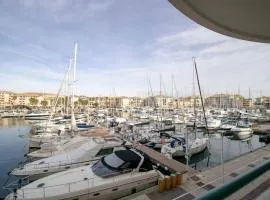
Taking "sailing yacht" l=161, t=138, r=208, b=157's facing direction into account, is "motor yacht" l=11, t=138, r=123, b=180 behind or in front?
behind

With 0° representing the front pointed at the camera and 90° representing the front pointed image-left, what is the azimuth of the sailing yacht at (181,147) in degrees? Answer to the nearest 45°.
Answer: approximately 225°

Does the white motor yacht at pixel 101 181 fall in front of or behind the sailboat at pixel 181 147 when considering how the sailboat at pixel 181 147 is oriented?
behind

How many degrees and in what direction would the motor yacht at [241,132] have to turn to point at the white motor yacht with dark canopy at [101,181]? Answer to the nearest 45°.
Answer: approximately 45° to its left

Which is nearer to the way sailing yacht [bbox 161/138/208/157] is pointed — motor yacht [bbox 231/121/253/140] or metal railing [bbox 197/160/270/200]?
the motor yacht

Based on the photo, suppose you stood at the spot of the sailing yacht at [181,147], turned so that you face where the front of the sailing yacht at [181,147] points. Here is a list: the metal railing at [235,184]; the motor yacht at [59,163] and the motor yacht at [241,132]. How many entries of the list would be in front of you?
1

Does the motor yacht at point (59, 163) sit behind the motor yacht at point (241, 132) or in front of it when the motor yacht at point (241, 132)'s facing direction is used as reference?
in front

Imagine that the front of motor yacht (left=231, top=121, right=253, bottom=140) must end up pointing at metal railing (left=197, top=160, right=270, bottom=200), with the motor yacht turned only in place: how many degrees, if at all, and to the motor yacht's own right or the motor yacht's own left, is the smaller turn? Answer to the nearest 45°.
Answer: approximately 45° to the motor yacht's own left
